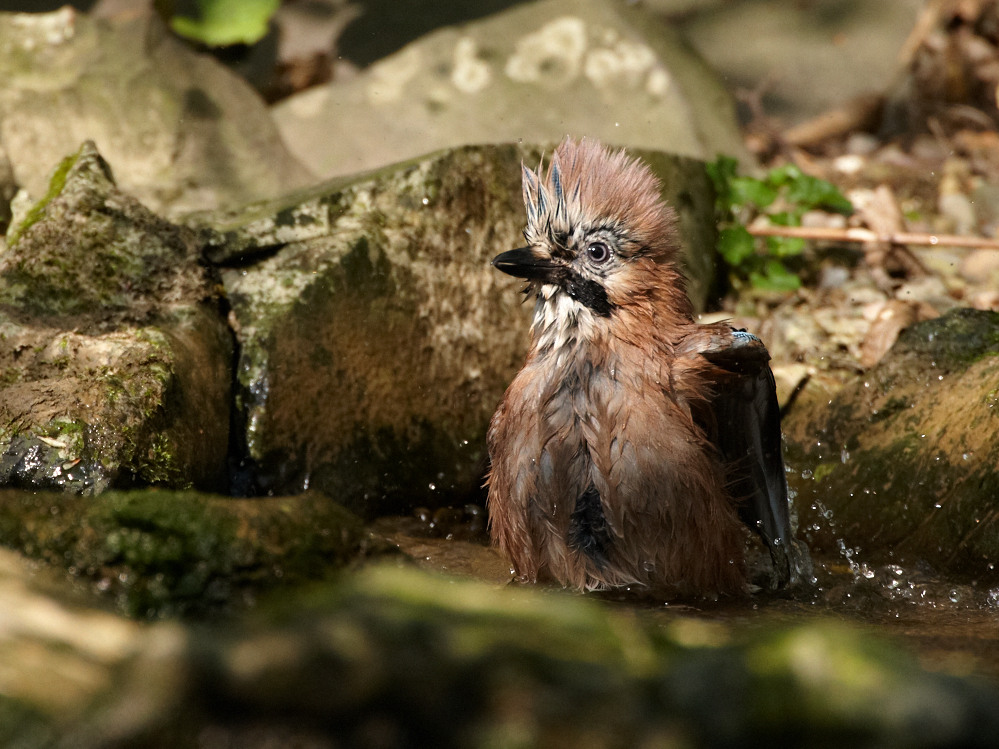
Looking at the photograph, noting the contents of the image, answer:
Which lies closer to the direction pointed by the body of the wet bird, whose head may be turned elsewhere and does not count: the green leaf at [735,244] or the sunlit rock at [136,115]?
the sunlit rock

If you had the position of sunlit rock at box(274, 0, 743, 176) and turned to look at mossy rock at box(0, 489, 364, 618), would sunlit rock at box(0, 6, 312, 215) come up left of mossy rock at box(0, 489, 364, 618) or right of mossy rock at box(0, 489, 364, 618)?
right

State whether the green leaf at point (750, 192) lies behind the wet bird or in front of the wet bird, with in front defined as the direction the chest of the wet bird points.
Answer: behind

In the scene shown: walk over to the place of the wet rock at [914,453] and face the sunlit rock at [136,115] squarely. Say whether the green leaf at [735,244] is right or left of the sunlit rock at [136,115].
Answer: right

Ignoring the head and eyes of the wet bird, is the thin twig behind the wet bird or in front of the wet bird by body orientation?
behind

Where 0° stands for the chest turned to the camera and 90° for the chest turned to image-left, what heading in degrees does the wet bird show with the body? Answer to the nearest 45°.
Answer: approximately 45°

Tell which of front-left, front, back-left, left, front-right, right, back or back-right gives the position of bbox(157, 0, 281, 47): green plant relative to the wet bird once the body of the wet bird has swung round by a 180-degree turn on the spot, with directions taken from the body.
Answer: left
